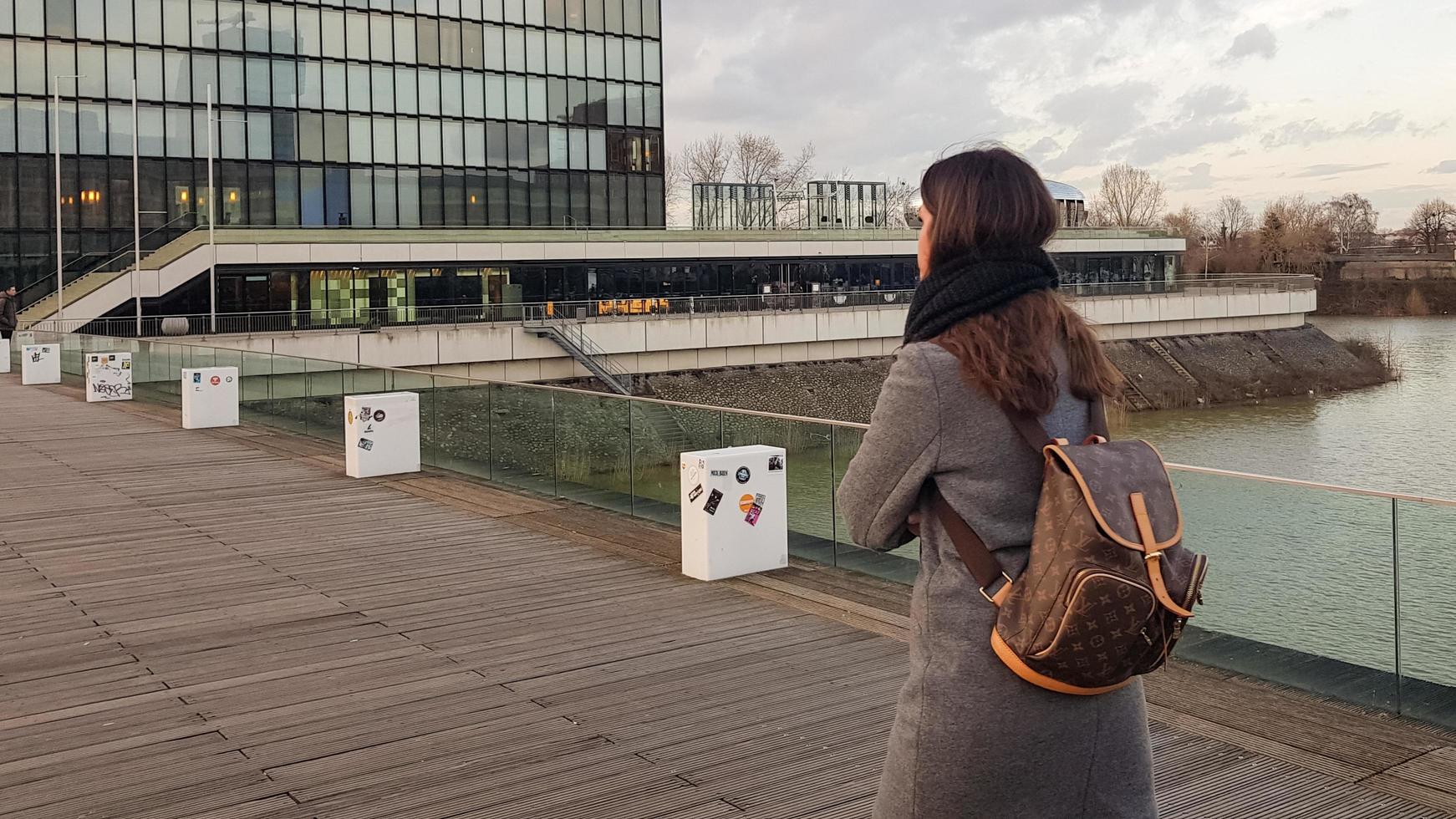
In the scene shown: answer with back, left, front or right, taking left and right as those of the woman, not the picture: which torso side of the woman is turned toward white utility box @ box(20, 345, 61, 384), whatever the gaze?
front

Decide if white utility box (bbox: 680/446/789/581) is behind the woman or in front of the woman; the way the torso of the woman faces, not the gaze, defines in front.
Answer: in front

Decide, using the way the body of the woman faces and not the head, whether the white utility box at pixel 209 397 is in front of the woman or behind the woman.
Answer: in front

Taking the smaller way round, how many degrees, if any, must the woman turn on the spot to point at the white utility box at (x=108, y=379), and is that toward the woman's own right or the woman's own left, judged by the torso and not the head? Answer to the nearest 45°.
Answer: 0° — they already face it

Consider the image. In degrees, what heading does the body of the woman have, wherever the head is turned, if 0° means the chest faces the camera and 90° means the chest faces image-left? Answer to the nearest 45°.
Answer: approximately 135°
